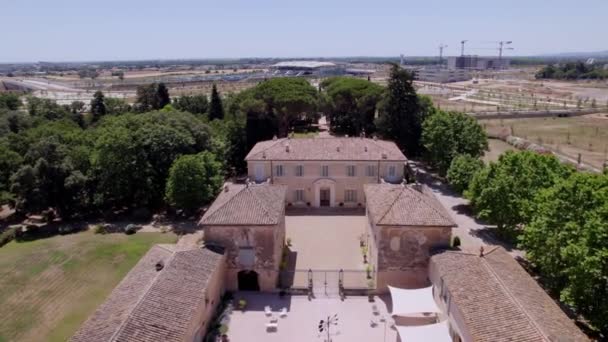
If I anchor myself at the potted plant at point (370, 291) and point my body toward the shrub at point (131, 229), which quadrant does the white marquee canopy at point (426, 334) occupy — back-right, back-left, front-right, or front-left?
back-left

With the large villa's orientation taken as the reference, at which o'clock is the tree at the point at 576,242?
The tree is roughly at 9 o'clock from the large villa.

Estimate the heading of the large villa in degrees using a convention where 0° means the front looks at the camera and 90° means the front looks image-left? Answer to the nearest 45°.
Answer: approximately 0°

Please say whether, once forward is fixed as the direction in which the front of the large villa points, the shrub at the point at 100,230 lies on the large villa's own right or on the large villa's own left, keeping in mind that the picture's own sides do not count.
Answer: on the large villa's own right

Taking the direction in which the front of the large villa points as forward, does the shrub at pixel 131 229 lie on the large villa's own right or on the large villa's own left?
on the large villa's own right

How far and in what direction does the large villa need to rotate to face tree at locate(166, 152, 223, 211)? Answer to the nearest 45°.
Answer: approximately 135° to its right

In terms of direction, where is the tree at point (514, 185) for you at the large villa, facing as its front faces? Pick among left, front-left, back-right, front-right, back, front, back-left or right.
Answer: back-left

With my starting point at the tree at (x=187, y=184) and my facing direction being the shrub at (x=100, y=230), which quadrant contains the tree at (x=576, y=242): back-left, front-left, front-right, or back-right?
back-left
